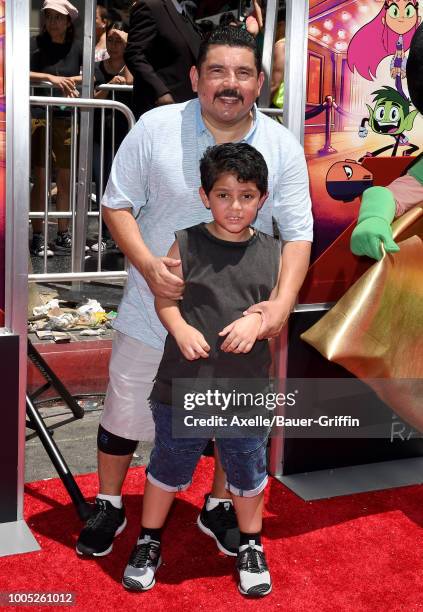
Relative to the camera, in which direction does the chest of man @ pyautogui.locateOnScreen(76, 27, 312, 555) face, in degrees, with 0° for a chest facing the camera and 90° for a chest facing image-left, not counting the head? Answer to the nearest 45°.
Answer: approximately 0°

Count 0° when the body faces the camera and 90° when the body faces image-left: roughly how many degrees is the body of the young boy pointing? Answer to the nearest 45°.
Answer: approximately 0°

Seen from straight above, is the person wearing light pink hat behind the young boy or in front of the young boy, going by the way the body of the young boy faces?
behind

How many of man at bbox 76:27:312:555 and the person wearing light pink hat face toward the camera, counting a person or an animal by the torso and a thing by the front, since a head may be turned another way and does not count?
2

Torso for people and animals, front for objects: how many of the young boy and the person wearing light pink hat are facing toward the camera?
2

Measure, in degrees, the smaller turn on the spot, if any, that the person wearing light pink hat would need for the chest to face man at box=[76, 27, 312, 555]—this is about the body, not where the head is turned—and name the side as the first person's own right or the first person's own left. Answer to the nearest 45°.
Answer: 0° — they already face them
